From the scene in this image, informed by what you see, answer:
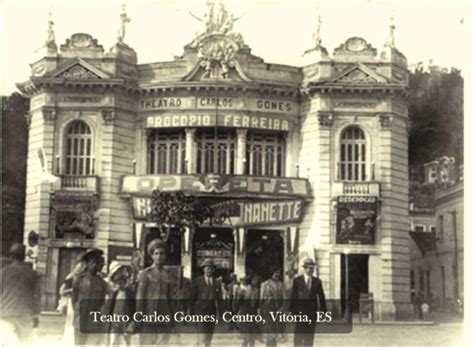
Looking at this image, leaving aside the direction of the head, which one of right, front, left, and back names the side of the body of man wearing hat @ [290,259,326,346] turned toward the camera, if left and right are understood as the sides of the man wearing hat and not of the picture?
front

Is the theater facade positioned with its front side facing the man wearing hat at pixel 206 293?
yes

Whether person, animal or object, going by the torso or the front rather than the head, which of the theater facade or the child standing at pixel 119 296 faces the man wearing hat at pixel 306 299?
the theater facade

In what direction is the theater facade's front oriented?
toward the camera

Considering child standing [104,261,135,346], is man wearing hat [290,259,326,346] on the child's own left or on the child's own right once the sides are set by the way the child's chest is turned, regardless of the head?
on the child's own left

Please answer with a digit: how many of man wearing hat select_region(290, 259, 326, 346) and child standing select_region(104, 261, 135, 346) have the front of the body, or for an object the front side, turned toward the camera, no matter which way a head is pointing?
2

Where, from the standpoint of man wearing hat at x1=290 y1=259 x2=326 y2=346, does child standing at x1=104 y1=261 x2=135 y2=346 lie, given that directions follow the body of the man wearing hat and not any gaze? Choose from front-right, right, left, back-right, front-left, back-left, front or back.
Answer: front-right

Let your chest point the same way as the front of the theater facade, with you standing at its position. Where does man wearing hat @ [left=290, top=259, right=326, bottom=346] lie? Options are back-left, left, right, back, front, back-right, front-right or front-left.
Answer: front

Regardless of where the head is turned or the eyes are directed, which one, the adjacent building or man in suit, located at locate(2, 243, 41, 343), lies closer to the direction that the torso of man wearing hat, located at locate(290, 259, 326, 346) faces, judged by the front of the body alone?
the man in suit

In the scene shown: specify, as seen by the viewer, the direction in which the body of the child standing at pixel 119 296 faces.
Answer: toward the camera

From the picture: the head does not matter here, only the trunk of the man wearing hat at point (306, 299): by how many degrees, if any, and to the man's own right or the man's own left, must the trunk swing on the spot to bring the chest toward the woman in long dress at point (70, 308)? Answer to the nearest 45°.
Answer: approximately 45° to the man's own right

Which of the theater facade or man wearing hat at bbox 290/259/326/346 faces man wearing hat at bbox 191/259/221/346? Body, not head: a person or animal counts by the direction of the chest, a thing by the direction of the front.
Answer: the theater facade
